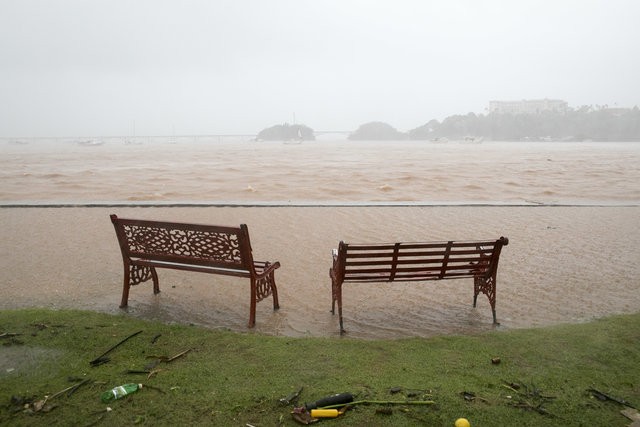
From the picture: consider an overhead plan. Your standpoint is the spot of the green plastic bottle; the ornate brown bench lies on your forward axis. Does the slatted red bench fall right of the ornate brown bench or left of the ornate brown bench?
right

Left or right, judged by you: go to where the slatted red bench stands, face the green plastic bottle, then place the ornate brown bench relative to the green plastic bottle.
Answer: right

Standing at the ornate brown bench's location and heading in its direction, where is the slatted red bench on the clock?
The slatted red bench is roughly at 2 o'clock from the ornate brown bench.

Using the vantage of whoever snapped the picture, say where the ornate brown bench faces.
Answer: facing away from the viewer and to the right of the viewer

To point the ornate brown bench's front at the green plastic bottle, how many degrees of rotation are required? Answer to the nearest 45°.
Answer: approximately 135° to its right

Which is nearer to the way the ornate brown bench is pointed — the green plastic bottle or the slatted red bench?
the slatted red bench
